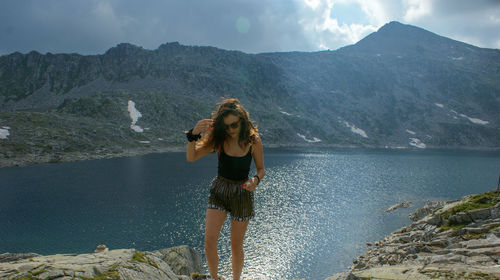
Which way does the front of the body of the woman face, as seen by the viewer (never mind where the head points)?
toward the camera

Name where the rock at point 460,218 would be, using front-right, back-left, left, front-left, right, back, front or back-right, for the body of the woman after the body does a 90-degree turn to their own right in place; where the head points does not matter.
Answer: back-right

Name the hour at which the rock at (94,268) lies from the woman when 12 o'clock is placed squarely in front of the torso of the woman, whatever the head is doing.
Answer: The rock is roughly at 3 o'clock from the woman.
